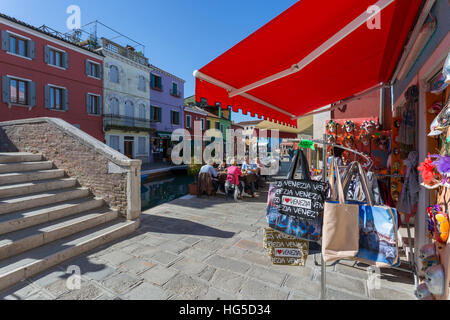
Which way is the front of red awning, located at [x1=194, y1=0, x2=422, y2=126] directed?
to the viewer's left

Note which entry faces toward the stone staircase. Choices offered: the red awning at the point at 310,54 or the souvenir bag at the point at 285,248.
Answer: the red awning

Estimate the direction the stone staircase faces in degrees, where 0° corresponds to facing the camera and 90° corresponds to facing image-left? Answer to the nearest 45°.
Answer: approximately 315°

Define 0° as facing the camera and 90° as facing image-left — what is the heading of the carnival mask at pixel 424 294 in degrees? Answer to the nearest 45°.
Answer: approximately 45°
